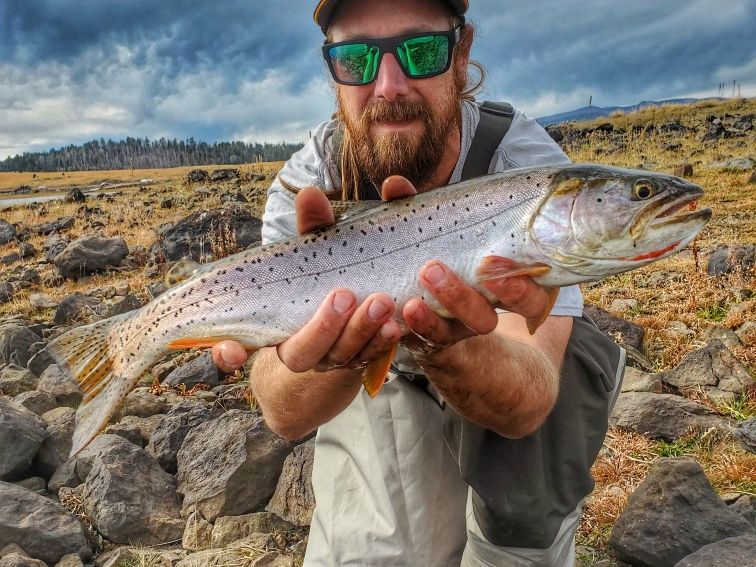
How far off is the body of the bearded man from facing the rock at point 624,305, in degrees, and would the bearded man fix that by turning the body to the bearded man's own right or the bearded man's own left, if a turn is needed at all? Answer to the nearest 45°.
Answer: approximately 135° to the bearded man's own left

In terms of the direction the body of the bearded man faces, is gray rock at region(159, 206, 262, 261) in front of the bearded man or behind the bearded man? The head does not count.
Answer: behind

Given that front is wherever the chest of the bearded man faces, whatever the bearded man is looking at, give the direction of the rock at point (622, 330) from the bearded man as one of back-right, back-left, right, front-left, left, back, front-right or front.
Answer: back-left

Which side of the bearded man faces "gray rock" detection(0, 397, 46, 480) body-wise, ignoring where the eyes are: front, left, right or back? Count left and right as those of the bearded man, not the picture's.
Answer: right

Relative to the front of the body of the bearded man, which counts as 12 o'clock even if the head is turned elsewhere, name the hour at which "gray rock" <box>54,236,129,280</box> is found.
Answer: The gray rock is roughly at 5 o'clock from the bearded man.

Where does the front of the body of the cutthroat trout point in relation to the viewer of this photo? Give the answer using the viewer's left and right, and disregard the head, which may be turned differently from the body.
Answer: facing to the right of the viewer

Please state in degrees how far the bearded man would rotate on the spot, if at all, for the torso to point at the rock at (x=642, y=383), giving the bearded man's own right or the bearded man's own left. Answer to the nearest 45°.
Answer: approximately 135° to the bearded man's own left

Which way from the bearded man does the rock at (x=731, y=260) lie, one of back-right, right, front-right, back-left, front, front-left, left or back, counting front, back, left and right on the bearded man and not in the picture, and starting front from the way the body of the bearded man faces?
back-left

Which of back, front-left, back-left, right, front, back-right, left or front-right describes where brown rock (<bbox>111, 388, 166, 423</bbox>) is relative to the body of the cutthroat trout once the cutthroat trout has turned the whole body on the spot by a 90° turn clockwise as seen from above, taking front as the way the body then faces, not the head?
back-right

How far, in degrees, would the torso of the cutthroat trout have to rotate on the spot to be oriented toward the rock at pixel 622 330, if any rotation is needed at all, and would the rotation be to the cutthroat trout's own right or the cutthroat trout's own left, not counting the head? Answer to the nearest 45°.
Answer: approximately 45° to the cutthroat trout's own left

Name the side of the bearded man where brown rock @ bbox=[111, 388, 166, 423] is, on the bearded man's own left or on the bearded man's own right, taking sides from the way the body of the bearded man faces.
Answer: on the bearded man's own right

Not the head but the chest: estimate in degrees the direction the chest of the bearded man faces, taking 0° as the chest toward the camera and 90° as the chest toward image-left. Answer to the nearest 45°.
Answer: approximately 0°

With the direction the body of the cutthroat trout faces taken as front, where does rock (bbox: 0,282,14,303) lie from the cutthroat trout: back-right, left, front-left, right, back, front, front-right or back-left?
back-left

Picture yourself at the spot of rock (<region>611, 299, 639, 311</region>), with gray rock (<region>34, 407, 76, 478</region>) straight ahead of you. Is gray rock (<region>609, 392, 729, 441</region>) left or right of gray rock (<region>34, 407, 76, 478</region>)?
left

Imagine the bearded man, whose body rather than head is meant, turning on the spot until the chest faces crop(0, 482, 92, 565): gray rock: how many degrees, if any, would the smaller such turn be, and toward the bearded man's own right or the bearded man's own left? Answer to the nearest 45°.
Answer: approximately 90° to the bearded man's own right
